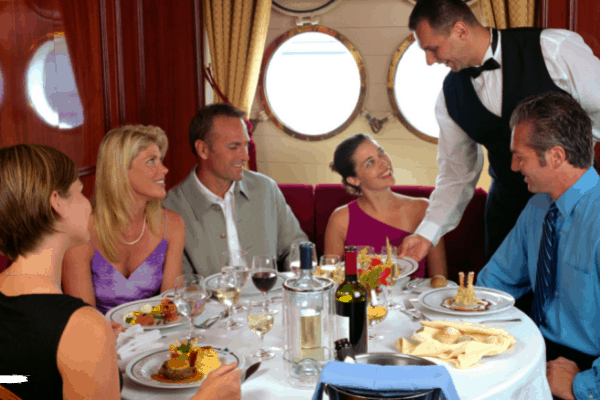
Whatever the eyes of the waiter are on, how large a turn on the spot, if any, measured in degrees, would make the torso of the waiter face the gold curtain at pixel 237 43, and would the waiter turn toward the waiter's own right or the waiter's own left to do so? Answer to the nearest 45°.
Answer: approximately 90° to the waiter's own right

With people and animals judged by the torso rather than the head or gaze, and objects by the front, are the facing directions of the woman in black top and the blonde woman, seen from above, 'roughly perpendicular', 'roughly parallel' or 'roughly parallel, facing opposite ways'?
roughly perpendicular

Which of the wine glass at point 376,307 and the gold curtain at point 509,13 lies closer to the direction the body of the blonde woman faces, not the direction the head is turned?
the wine glass

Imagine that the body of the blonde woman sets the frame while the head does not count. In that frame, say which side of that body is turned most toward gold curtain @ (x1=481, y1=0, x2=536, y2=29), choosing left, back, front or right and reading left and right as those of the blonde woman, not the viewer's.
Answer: left

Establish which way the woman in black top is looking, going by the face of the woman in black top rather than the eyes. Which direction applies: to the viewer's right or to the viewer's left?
to the viewer's right

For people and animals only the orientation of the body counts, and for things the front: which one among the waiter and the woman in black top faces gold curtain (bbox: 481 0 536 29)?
the woman in black top

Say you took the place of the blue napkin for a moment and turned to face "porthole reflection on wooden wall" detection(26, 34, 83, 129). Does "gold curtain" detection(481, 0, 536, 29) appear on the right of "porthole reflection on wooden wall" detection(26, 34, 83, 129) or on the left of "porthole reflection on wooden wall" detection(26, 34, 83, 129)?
right

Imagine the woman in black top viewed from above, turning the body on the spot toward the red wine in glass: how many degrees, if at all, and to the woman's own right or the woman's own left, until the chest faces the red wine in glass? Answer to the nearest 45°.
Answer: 0° — they already face it

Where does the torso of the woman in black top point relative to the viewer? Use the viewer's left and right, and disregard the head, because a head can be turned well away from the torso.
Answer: facing away from the viewer and to the right of the viewer

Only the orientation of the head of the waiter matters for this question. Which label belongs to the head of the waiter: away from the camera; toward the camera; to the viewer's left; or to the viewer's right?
to the viewer's left

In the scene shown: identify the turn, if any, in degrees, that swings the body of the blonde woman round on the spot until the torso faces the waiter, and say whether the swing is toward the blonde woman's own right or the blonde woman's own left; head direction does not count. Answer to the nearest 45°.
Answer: approximately 45° to the blonde woman's own left

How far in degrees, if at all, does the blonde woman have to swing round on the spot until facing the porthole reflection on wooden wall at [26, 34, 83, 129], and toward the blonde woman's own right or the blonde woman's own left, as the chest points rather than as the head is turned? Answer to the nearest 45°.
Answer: approximately 135° to the blonde woman's own left

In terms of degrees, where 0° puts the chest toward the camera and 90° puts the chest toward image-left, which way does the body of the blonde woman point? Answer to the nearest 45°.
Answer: approximately 315°
